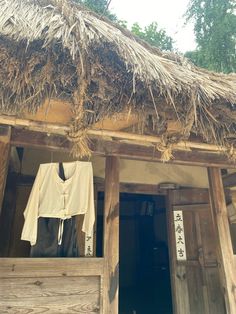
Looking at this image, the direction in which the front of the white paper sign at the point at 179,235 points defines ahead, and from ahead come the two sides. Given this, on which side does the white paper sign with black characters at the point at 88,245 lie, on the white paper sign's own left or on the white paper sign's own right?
on the white paper sign's own right

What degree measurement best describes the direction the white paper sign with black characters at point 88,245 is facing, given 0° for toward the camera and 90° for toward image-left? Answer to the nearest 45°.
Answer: approximately 0°

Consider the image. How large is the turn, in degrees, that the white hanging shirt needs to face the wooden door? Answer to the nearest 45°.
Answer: approximately 135° to its left

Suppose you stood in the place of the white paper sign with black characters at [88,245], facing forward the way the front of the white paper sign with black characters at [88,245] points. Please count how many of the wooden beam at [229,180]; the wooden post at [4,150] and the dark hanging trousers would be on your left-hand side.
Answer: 1

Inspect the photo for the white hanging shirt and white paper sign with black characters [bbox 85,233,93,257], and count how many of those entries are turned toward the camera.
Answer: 2

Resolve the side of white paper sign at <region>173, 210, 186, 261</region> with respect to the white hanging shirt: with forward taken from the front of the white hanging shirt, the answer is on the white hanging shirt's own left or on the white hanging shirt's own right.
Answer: on the white hanging shirt's own left

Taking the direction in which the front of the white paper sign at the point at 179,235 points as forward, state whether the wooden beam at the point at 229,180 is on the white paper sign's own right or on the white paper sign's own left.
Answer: on the white paper sign's own left

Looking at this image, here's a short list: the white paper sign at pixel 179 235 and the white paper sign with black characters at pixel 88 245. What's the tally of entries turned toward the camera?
2

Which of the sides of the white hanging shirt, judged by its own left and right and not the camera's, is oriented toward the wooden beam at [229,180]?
left

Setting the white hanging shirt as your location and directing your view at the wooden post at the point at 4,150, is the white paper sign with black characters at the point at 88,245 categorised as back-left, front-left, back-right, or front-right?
back-right
